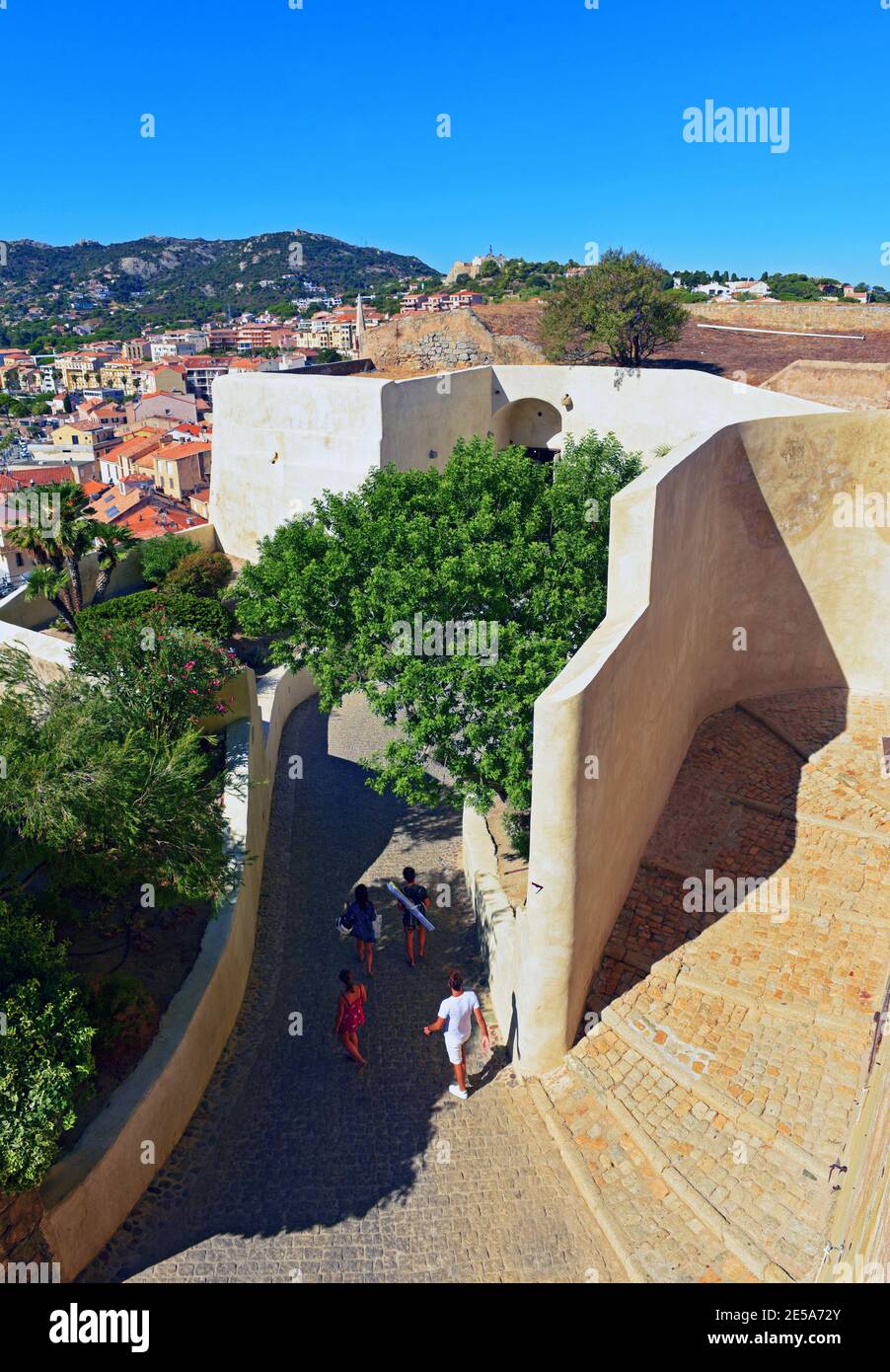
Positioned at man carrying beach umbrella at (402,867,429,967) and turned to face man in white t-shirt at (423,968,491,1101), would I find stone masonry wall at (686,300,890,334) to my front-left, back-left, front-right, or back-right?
back-left

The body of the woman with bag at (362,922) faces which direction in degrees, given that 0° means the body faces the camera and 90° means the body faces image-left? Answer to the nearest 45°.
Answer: approximately 180°

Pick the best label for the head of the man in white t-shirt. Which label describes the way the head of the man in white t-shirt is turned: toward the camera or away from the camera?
away from the camera

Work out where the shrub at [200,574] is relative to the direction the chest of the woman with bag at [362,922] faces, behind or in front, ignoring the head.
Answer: in front

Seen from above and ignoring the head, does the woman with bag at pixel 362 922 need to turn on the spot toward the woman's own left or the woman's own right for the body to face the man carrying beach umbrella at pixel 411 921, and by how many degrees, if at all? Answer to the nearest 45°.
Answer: approximately 45° to the woman's own right

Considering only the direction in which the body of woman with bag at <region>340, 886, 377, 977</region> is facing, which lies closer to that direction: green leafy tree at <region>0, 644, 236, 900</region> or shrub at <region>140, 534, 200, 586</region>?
the shrub

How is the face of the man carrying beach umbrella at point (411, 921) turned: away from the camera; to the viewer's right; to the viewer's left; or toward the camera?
away from the camera

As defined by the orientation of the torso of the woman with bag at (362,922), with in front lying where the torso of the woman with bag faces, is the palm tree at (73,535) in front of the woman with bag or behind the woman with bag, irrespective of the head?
in front

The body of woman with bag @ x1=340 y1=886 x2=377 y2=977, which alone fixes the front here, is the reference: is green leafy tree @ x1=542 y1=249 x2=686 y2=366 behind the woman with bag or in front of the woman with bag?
in front
